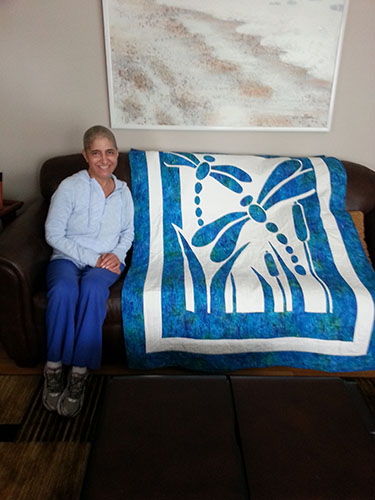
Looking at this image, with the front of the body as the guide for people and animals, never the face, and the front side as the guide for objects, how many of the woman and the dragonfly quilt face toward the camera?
2

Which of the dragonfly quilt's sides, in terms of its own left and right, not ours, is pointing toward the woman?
right

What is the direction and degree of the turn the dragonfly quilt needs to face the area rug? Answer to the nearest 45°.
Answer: approximately 45° to its right

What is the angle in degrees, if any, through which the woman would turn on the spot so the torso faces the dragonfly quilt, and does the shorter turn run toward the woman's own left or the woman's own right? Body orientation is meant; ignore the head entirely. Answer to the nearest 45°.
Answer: approximately 90° to the woman's own left

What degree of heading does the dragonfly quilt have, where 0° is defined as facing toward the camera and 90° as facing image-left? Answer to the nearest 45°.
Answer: approximately 0°

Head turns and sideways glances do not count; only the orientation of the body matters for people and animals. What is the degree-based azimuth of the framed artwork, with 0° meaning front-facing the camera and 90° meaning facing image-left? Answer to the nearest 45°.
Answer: approximately 0°
